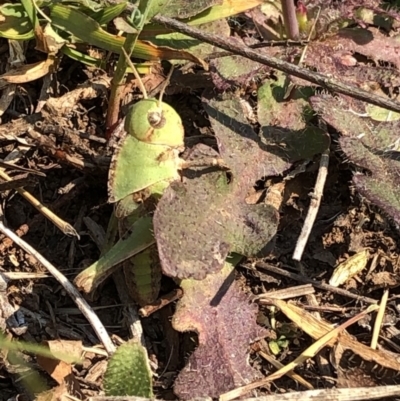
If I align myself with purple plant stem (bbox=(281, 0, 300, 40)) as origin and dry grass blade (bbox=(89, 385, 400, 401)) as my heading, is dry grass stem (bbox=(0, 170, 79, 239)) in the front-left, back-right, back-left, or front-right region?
front-right

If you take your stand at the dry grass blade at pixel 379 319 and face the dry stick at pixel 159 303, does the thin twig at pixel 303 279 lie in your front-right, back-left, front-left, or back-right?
front-right

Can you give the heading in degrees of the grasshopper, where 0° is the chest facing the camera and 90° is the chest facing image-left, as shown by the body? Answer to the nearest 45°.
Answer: approximately 180°

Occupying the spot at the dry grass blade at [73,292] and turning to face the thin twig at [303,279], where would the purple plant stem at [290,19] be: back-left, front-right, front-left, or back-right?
front-left

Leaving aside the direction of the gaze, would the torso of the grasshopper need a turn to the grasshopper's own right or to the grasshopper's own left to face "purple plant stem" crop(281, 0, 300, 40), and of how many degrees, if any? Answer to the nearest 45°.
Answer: approximately 45° to the grasshopper's own right

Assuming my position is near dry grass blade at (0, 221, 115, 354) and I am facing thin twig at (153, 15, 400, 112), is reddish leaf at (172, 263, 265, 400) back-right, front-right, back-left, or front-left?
front-right

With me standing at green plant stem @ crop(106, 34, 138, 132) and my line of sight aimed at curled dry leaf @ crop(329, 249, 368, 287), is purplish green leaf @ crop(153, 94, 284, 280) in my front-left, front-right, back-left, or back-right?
front-right
